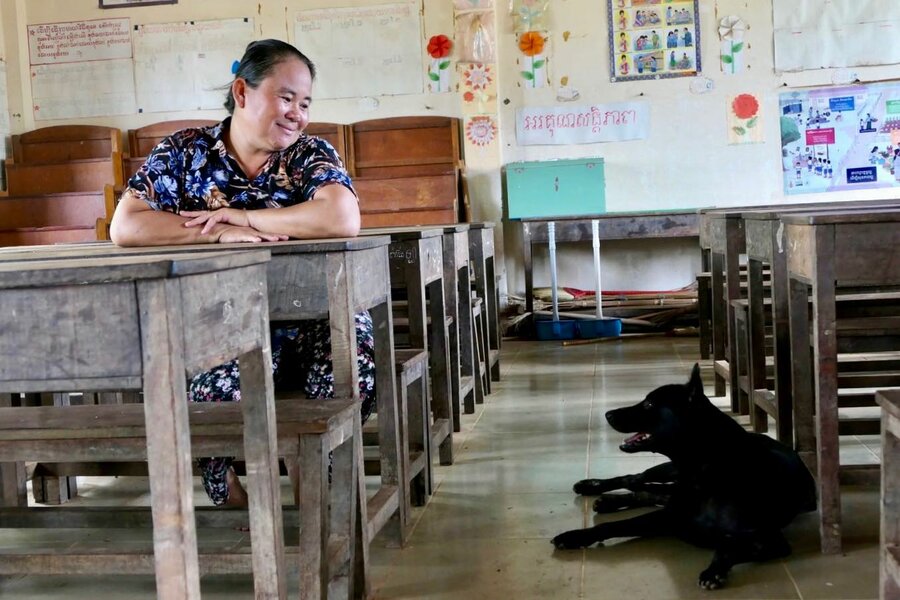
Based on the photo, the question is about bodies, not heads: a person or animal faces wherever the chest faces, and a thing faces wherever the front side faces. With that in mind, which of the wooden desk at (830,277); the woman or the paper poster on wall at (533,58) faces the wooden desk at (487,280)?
the paper poster on wall

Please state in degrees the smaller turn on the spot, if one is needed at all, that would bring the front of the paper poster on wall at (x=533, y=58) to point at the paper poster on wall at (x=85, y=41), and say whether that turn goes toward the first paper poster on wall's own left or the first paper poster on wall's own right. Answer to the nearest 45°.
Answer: approximately 90° to the first paper poster on wall's own right

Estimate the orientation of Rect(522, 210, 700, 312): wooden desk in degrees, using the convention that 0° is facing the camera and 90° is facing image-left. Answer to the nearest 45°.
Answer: approximately 0°

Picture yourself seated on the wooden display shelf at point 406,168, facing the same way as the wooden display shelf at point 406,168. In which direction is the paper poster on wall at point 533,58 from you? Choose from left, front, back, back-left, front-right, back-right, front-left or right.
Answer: left

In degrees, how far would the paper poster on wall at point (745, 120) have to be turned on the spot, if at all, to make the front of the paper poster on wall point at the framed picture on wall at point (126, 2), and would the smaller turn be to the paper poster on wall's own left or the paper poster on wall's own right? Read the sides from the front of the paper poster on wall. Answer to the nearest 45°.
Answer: approximately 90° to the paper poster on wall's own right

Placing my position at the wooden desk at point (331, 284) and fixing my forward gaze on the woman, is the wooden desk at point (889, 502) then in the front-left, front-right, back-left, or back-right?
back-right
